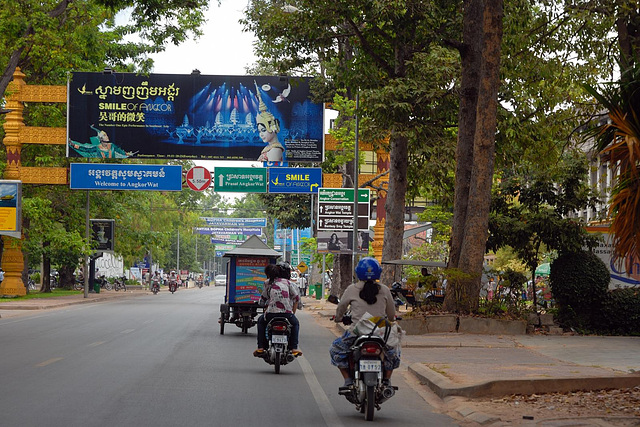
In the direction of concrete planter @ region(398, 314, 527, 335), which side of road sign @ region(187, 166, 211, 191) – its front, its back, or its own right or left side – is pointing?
front

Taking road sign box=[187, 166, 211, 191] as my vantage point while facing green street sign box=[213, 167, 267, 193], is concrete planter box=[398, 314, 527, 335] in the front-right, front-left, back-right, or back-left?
front-right

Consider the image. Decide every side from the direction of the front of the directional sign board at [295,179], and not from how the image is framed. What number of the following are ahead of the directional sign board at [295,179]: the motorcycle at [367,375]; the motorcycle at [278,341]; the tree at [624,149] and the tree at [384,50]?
4

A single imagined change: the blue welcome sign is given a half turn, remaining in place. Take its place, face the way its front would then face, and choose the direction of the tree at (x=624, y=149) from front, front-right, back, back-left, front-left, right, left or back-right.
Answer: back

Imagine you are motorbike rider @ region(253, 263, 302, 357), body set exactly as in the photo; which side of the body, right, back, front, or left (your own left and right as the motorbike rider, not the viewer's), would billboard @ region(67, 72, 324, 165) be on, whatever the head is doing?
front

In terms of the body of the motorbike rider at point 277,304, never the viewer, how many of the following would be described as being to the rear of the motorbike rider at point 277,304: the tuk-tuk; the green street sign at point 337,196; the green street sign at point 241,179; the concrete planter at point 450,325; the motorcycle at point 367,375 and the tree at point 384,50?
1

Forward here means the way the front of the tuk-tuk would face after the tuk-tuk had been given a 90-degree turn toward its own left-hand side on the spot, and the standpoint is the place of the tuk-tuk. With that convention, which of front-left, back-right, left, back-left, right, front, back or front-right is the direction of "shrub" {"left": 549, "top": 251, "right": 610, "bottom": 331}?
back

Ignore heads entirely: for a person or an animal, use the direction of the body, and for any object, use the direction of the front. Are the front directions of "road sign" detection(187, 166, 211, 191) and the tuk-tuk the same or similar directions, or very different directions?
very different directions

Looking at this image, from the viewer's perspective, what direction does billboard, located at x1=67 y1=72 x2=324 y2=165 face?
toward the camera

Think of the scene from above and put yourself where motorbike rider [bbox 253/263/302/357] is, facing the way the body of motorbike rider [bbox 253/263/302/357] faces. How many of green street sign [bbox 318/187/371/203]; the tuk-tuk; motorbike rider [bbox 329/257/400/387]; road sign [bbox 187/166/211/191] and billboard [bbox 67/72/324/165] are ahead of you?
4

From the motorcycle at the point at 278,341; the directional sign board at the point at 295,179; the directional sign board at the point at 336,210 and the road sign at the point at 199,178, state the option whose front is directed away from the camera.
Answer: the motorcycle

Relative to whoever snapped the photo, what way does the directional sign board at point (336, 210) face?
facing the viewer

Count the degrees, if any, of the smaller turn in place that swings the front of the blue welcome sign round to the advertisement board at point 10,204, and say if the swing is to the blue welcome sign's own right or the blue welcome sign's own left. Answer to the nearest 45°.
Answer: approximately 45° to the blue welcome sign's own right

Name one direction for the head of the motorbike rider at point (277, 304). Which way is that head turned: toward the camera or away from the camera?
away from the camera

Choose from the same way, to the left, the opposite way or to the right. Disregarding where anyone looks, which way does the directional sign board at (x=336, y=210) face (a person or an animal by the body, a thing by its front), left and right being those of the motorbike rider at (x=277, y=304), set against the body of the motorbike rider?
the opposite way

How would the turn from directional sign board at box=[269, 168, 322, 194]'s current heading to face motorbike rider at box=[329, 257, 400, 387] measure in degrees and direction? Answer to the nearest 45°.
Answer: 0° — it already faces them

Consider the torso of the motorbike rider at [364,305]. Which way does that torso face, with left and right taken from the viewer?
facing away from the viewer

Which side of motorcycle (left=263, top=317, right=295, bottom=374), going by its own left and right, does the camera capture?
back

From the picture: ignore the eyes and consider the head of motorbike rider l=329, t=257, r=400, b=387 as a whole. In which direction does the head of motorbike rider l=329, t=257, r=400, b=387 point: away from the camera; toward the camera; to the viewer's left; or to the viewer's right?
away from the camera

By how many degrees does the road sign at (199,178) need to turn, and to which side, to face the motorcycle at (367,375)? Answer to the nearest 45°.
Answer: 0° — it already faces it

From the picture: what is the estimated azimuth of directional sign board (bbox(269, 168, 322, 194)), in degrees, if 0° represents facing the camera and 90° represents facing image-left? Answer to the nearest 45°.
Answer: approximately 0°
